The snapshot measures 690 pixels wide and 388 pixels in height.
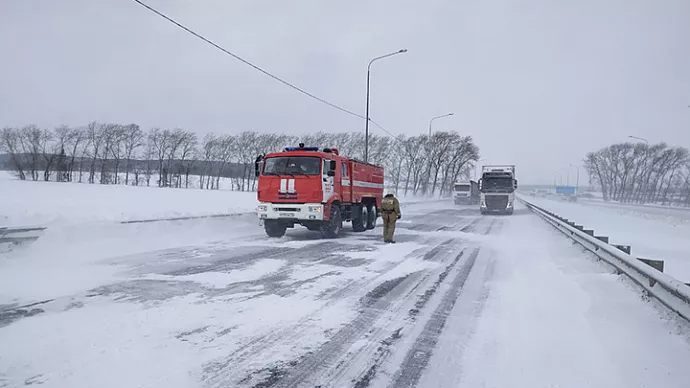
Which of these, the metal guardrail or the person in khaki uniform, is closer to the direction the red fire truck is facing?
the metal guardrail

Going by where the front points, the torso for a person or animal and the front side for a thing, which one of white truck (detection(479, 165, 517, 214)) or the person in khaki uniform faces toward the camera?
the white truck

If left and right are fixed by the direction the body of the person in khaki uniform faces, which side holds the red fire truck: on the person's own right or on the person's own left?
on the person's own left

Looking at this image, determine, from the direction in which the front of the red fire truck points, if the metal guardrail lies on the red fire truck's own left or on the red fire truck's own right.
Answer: on the red fire truck's own left

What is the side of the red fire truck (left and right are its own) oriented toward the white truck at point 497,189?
back

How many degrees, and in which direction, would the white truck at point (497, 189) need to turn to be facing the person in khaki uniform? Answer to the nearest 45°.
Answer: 0° — it already faces them

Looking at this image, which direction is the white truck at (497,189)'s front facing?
toward the camera

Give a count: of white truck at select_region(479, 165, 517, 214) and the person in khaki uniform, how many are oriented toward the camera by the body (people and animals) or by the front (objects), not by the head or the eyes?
1

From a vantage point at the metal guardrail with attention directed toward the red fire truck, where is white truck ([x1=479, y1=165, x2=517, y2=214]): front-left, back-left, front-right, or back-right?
front-right

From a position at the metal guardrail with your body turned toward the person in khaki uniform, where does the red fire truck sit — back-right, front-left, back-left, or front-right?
front-left

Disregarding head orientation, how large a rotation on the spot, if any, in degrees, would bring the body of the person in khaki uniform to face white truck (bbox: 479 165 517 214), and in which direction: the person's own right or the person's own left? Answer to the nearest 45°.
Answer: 0° — they already face it

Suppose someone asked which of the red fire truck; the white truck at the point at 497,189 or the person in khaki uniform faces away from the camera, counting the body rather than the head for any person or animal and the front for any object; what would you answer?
the person in khaki uniform

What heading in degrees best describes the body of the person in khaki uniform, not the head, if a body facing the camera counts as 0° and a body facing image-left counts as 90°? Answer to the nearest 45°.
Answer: approximately 180°

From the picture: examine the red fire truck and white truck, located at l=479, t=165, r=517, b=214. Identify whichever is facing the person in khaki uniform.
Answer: the white truck

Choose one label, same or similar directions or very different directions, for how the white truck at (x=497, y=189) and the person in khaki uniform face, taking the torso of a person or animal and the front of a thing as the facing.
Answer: very different directions

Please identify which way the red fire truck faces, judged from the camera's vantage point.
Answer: facing the viewer and to the left of the viewer

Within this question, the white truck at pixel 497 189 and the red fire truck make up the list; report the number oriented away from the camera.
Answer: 0

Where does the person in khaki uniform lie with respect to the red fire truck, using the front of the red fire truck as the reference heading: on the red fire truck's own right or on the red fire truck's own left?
on the red fire truck's own left
